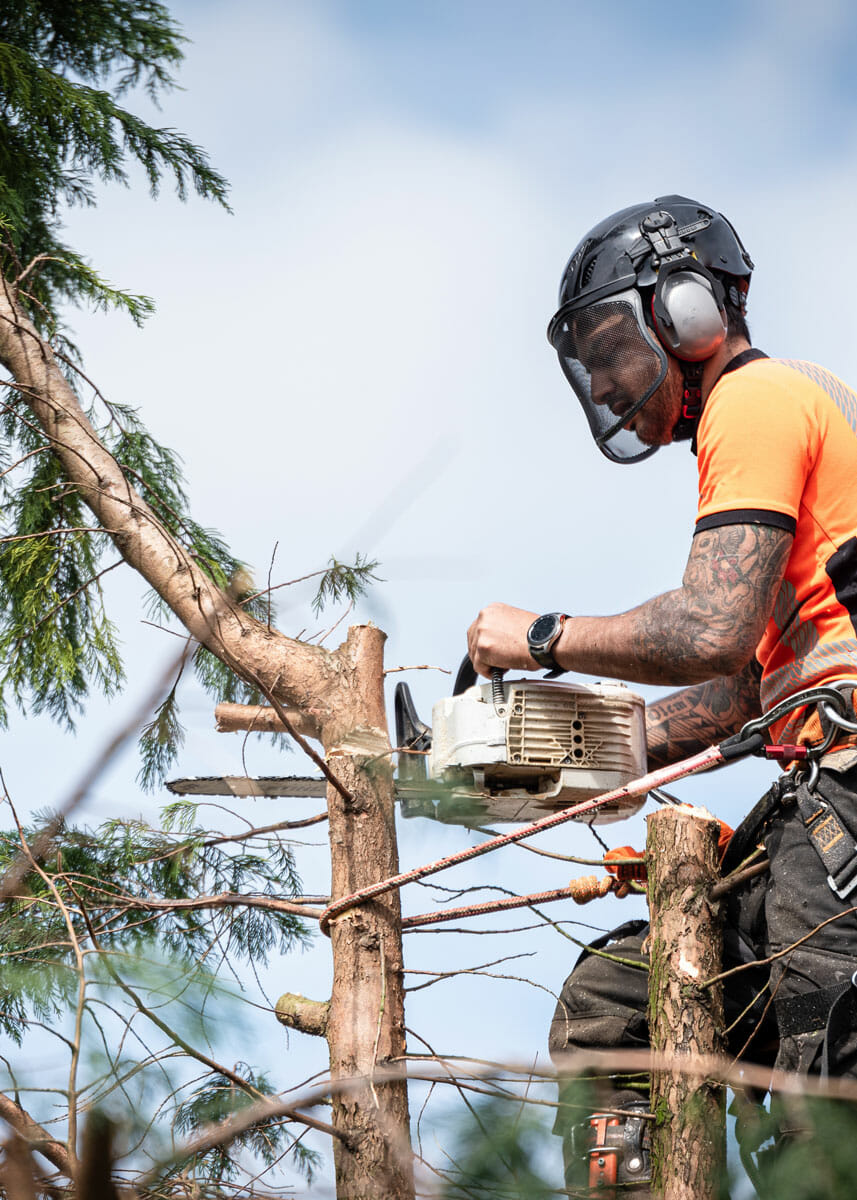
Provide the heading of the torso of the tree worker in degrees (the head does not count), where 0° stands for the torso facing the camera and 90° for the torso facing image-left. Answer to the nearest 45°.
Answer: approximately 90°

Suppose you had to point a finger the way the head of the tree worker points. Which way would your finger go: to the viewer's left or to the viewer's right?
to the viewer's left

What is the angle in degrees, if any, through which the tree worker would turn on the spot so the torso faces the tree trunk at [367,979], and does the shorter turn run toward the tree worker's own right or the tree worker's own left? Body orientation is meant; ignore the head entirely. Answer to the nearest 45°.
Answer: approximately 45° to the tree worker's own right
